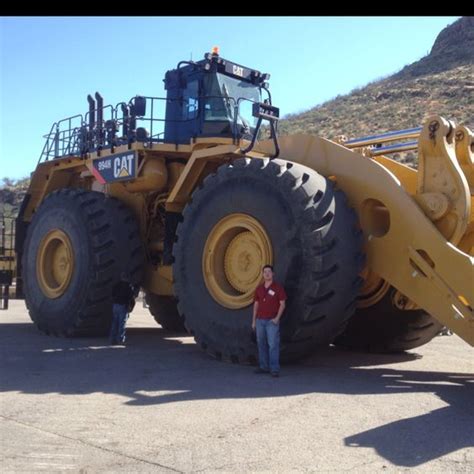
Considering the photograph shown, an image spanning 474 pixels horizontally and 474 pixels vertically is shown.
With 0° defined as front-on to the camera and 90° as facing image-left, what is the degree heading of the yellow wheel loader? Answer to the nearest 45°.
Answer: approximately 315°
